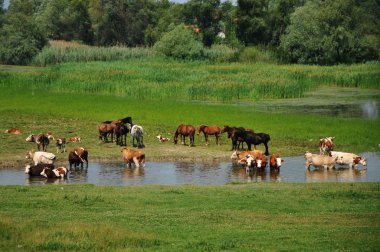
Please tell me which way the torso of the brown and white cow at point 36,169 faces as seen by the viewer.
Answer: to the viewer's left

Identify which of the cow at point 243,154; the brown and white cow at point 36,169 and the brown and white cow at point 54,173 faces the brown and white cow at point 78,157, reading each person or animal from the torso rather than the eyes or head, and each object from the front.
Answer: the cow

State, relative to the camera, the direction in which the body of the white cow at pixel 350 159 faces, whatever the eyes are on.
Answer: to the viewer's right

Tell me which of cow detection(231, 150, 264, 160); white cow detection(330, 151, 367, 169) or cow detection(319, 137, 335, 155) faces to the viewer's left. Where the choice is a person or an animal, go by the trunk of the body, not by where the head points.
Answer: cow detection(231, 150, 264, 160)

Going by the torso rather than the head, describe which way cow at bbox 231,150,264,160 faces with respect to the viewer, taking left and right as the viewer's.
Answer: facing to the left of the viewer

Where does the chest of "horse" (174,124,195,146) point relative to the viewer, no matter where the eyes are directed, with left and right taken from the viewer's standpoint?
facing to the left of the viewer

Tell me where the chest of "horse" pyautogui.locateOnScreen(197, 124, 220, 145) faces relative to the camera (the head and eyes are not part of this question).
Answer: to the viewer's left

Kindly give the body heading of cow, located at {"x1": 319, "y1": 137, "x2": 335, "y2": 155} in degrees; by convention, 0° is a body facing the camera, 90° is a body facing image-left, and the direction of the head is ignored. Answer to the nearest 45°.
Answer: approximately 315°

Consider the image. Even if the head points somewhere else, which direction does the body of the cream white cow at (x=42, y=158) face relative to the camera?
to the viewer's left

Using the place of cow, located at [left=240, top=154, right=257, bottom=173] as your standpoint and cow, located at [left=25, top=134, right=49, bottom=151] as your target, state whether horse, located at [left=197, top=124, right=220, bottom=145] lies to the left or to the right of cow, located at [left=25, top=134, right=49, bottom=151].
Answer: right

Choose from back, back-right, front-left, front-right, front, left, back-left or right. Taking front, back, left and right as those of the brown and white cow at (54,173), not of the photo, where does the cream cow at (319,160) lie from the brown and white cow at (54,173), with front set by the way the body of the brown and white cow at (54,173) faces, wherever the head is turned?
back
